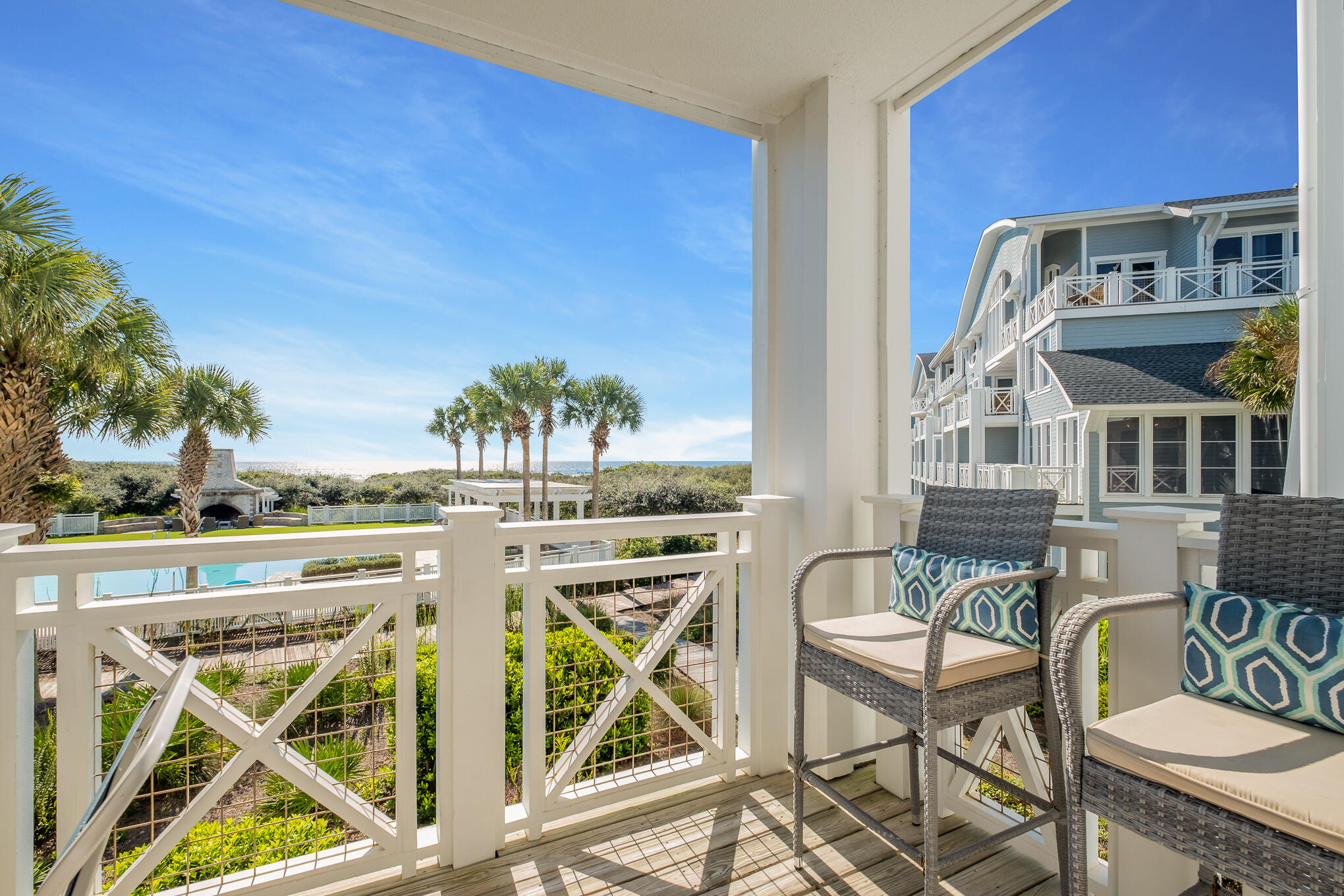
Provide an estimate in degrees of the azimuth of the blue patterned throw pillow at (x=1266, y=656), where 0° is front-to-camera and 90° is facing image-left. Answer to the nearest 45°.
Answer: approximately 45°

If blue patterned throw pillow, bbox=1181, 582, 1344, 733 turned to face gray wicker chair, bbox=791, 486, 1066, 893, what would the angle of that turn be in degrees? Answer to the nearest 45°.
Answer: approximately 45° to its right

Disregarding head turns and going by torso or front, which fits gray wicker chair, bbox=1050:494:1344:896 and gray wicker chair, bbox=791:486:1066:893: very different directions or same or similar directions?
same or similar directions

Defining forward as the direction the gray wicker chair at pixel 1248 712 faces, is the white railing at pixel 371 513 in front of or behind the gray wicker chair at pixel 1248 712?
in front

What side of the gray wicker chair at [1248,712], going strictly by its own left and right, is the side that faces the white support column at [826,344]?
right

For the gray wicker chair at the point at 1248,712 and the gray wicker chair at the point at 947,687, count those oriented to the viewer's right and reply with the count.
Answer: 0

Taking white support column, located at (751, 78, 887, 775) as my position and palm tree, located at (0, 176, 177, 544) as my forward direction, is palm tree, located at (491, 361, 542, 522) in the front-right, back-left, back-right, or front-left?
front-right

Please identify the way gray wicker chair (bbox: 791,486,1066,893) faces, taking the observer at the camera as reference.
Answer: facing the viewer and to the left of the viewer

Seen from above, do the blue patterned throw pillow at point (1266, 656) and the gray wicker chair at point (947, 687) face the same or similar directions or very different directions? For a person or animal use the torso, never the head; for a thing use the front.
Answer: same or similar directions
